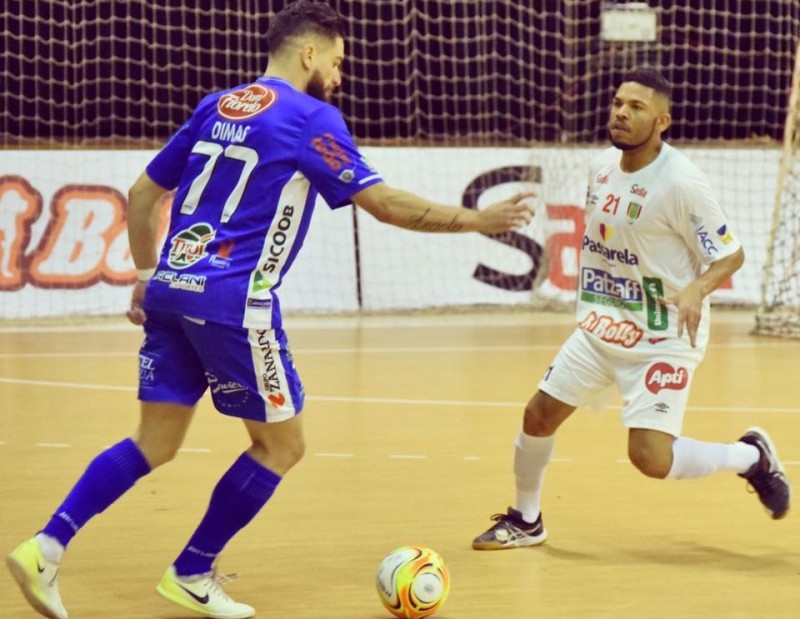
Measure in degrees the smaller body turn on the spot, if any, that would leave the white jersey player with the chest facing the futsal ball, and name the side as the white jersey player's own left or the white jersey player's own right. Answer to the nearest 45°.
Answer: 0° — they already face it

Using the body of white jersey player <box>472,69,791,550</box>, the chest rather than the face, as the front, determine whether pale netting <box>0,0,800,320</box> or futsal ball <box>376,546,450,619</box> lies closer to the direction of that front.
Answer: the futsal ball

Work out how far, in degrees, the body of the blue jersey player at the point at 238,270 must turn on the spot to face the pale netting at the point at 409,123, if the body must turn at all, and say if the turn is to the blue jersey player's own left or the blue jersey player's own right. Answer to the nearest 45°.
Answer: approximately 45° to the blue jersey player's own left

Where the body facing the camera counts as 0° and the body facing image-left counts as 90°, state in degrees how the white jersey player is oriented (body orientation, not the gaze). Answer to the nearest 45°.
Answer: approximately 45°

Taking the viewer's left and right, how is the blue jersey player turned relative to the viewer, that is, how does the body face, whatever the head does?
facing away from the viewer and to the right of the viewer

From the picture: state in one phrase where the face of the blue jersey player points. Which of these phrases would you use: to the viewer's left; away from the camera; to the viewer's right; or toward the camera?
to the viewer's right
